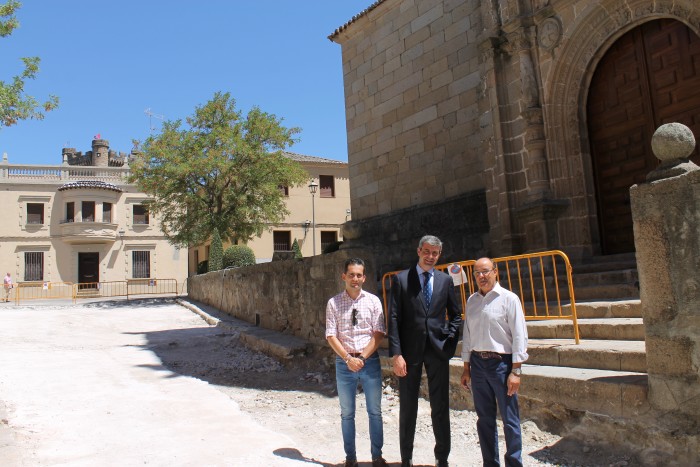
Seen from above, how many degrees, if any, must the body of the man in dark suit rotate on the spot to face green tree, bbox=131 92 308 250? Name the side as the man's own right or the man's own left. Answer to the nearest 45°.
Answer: approximately 135° to the man's own right

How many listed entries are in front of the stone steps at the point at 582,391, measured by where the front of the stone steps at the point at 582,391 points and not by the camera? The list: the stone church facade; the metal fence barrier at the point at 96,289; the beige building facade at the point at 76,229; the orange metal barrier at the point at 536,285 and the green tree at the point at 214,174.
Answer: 0

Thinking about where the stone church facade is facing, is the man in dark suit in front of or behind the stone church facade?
in front

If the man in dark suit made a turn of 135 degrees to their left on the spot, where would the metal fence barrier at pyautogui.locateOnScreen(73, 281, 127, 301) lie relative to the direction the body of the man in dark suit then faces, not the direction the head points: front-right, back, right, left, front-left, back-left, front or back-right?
left

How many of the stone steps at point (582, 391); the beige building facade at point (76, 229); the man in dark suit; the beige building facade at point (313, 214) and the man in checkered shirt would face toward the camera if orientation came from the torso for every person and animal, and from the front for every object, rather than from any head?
5

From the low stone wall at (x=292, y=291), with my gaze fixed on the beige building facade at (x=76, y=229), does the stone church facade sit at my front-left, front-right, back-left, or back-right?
back-right

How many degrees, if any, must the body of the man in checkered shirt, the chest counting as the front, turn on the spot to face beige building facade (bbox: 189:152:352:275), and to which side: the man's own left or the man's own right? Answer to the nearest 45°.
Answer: approximately 180°

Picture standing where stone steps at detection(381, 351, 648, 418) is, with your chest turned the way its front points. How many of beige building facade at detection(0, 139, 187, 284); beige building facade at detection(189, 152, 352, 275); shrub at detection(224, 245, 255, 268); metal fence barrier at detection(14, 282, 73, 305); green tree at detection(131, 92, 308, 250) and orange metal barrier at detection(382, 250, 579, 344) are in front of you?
0

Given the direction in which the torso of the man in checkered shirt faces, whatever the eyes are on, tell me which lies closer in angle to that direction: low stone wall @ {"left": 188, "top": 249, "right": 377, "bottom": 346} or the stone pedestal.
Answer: the stone pedestal

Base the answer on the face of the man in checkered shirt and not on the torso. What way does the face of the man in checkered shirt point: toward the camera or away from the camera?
toward the camera

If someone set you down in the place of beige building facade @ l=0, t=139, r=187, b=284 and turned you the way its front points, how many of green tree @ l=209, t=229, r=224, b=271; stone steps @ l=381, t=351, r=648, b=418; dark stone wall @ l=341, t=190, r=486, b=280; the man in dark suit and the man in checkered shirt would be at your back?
0

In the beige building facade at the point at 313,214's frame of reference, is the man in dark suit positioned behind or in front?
in front

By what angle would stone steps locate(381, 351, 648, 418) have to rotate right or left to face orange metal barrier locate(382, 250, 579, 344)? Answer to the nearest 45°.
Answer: approximately 180°

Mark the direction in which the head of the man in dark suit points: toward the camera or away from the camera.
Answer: toward the camera

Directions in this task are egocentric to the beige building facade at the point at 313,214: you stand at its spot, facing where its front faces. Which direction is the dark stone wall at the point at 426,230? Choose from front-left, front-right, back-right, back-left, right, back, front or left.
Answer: front

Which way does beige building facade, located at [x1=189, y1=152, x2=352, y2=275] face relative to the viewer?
toward the camera

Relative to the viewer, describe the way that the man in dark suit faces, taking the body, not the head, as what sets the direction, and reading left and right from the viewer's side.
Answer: facing the viewer
